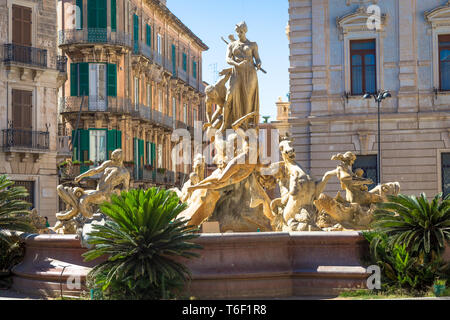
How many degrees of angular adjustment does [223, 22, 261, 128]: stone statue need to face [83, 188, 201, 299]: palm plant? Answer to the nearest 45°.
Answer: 0° — it already faces it

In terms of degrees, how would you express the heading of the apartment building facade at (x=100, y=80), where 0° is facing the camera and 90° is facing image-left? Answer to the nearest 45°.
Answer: approximately 315°

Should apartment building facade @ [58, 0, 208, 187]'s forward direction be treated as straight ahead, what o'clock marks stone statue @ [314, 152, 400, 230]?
The stone statue is roughly at 1 o'clock from the apartment building facade.

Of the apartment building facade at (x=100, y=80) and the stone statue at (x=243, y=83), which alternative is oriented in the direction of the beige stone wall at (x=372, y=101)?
the apartment building facade

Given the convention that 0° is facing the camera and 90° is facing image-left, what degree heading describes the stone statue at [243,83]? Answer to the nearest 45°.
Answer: approximately 0°

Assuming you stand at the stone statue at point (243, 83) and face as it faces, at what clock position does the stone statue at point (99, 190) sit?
the stone statue at point (99, 190) is roughly at 3 o'clock from the stone statue at point (243, 83).

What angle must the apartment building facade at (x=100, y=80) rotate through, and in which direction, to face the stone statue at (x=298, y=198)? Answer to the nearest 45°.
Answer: approximately 45° to its right

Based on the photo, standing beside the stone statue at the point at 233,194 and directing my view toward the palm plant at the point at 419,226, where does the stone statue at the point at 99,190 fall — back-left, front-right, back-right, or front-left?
back-right
